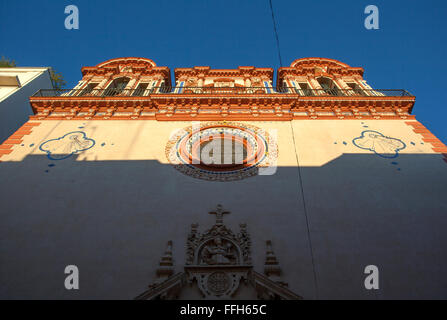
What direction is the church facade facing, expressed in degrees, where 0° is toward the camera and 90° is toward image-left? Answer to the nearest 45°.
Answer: approximately 0°
